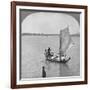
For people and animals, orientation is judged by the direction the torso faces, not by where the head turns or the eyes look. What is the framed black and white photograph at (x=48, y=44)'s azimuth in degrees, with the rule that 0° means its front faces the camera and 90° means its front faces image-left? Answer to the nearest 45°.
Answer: approximately 315°
